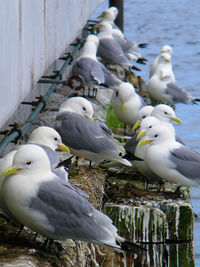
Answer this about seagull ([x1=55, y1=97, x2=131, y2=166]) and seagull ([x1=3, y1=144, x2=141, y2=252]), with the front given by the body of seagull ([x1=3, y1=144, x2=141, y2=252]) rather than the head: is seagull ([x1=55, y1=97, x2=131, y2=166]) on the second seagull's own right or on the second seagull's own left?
on the second seagull's own right

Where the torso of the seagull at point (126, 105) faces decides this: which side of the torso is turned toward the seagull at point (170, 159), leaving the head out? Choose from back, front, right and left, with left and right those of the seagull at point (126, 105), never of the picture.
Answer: front

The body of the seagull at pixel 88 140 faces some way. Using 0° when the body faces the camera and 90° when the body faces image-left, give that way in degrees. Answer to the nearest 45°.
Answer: approximately 90°

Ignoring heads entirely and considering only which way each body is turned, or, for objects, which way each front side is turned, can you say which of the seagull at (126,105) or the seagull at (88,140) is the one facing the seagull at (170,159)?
the seagull at (126,105)

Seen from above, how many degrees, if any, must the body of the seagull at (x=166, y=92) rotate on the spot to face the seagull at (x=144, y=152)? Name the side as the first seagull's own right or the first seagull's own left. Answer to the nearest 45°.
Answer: approximately 45° to the first seagull's own left

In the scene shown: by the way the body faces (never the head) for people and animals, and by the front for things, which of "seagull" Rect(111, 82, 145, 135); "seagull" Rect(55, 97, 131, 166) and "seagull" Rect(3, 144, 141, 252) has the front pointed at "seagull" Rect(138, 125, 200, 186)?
"seagull" Rect(111, 82, 145, 135)

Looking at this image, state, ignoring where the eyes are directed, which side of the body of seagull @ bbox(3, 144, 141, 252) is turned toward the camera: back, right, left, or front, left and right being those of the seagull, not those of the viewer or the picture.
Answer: left

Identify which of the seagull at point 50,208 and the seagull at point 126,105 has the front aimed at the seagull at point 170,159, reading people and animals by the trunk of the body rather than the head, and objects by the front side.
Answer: the seagull at point 126,105

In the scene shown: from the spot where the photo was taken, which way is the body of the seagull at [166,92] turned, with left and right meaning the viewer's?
facing the viewer and to the left of the viewer

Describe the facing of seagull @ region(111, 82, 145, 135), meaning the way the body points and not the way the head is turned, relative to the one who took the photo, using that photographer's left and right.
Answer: facing the viewer

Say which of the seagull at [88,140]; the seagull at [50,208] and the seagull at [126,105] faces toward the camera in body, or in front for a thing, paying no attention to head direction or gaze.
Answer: the seagull at [126,105]

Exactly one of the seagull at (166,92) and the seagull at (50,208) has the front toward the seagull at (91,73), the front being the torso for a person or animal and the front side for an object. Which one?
the seagull at (166,92)

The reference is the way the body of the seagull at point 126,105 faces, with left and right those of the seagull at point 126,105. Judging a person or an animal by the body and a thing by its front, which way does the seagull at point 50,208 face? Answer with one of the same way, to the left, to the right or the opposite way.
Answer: to the right

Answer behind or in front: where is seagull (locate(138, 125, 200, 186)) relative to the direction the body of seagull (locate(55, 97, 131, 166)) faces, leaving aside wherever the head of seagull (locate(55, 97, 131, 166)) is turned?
behind

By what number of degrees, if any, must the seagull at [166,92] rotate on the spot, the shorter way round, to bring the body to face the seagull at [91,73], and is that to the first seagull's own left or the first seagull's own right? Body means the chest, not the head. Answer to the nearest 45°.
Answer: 0° — it already faces it
